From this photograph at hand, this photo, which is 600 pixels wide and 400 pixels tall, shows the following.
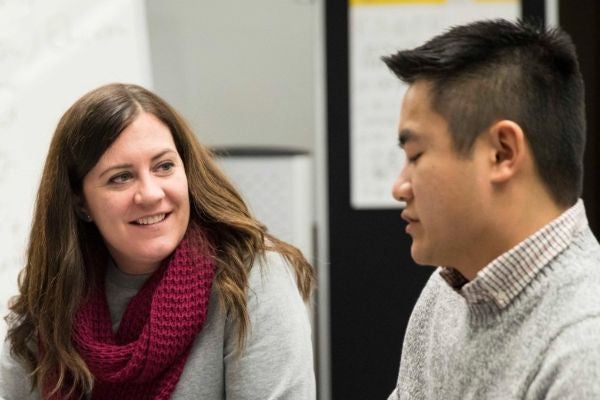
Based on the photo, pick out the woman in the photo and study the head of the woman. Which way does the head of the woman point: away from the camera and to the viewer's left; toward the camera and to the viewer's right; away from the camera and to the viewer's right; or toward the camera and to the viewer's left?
toward the camera and to the viewer's right

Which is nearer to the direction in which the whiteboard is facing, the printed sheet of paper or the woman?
the woman

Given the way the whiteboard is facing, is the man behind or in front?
in front

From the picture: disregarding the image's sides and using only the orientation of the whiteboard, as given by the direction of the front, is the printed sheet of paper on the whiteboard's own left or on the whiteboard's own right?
on the whiteboard's own left

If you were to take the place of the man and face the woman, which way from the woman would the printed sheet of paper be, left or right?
right

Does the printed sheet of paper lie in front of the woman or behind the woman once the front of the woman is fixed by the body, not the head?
behind

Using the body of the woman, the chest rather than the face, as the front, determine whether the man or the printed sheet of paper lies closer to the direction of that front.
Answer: the man

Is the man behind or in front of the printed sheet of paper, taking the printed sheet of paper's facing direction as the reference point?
in front

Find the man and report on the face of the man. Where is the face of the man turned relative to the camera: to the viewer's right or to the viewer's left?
to the viewer's left

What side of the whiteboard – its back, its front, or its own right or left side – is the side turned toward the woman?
front

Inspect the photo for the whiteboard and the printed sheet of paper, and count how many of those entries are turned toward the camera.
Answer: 2

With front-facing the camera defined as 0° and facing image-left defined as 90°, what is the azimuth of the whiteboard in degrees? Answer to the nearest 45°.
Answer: approximately 0°

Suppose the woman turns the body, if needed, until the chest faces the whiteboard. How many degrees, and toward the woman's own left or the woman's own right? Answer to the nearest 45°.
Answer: approximately 135° to the woman's own right
